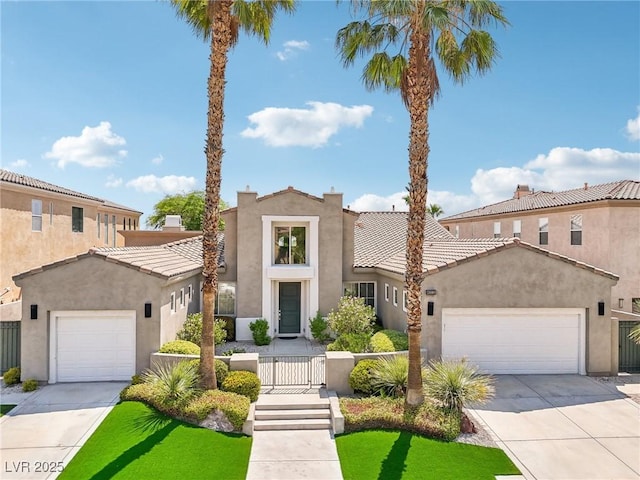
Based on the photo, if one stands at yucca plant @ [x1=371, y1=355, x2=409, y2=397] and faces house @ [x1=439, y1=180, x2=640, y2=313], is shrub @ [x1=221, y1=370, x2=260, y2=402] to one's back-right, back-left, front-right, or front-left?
back-left

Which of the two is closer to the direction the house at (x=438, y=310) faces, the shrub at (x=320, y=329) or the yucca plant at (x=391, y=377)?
the yucca plant

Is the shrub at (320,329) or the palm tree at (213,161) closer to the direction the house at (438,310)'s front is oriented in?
the palm tree

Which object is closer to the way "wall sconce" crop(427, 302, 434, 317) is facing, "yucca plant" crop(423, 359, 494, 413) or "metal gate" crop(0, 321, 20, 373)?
the yucca plant

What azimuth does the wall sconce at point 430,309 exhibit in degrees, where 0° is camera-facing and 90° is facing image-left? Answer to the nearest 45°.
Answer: approximately 0°

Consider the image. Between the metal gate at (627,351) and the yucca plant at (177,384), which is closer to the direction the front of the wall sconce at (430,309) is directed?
the yucca plant

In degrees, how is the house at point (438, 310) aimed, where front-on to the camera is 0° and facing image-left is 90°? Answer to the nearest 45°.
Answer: approximately 0°
